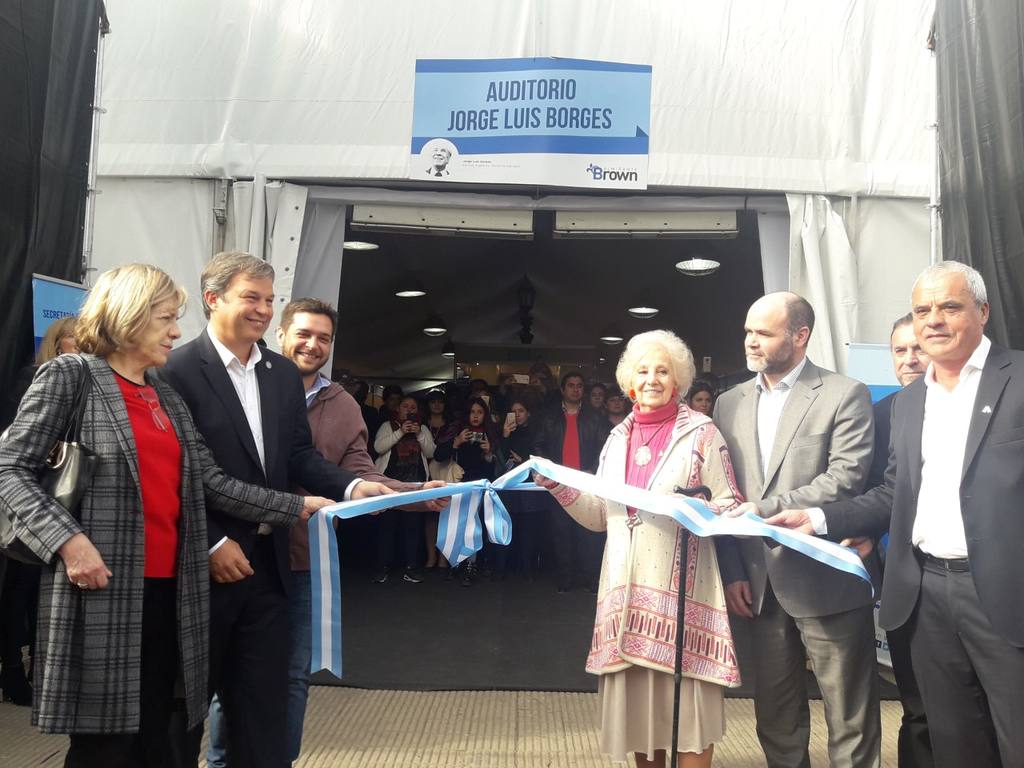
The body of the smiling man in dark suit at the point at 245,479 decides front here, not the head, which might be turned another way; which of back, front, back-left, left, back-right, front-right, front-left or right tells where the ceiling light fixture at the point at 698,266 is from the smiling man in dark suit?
left

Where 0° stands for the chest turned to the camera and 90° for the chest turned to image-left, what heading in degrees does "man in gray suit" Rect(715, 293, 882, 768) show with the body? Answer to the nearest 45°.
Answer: approximately 45°

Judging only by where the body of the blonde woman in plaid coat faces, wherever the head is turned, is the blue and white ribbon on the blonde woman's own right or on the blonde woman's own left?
on the blonde woman's own left

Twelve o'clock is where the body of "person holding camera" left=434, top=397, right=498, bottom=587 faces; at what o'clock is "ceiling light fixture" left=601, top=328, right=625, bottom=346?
The ceiling light fixture is roughly at 7 o'clock from the person holding camera.

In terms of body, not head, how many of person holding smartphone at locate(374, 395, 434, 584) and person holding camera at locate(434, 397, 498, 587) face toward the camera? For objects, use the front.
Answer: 2

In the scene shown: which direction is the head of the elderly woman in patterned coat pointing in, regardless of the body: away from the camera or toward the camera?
toward the camera

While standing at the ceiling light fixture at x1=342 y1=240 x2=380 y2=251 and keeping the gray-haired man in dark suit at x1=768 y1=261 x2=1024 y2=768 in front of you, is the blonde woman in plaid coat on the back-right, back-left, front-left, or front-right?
front-right

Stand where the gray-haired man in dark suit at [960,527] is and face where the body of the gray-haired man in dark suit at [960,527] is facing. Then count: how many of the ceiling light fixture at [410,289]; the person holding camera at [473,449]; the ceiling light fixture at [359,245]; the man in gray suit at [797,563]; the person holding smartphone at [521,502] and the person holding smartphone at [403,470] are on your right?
6

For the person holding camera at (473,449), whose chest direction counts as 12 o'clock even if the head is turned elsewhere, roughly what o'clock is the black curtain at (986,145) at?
The black curtain is roughly at 11 o'clock from the person holding camera.

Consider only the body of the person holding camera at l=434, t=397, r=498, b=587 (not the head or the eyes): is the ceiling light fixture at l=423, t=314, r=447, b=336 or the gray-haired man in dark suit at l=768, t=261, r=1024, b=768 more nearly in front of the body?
the gray-haired man in dark suit

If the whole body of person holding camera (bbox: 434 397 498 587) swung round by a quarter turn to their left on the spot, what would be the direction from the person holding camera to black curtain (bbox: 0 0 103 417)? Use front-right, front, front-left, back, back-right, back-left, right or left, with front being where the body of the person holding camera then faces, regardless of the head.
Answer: back-right

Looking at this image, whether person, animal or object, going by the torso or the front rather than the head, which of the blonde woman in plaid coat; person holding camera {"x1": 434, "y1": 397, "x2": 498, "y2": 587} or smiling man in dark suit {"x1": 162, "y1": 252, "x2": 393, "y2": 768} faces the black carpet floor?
the person holding camera

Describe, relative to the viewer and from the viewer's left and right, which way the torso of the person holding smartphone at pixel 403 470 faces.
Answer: facing the viewer

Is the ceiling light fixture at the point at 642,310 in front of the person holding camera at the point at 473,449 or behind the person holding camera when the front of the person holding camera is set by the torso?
behind

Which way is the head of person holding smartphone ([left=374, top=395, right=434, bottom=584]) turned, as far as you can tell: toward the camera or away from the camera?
toward the camera

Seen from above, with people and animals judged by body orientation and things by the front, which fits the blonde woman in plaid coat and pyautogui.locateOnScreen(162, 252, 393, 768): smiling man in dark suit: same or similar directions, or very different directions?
same or similar directions

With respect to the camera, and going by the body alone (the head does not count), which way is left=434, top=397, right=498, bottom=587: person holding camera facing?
toward the camera
